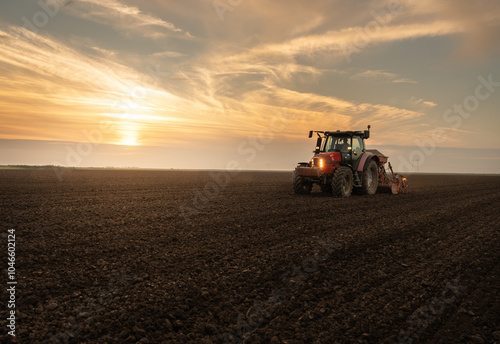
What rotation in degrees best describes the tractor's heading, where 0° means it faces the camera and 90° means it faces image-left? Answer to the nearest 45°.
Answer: approximately 45°
